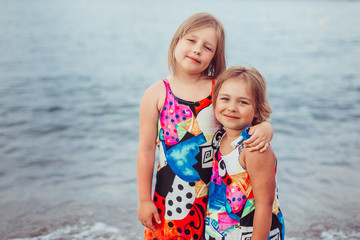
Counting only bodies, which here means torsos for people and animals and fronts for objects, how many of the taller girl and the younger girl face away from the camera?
0

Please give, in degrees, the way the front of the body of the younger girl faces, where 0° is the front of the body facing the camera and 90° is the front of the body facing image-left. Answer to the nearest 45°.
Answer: approximately 45°

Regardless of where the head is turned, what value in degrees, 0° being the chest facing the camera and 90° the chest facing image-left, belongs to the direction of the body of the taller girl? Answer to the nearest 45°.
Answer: approximately 0°
